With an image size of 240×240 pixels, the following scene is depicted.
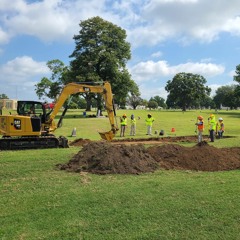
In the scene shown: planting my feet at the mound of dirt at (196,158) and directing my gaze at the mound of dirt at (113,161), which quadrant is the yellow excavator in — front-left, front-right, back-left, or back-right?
front-right

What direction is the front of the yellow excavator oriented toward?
to the viewer's right

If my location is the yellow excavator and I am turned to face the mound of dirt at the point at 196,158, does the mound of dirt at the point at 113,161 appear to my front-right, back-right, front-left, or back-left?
front-right

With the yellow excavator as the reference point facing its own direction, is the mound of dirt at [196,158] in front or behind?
in front

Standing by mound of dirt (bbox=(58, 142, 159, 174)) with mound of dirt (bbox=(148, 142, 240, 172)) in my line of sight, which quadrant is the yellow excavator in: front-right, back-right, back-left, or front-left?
back-left

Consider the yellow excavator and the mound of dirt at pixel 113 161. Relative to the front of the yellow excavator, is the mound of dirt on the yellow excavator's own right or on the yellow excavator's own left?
on the yellow excavator's own right

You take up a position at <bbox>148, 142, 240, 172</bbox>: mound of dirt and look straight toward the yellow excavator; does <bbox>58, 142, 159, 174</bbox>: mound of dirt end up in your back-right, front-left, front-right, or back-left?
front-left

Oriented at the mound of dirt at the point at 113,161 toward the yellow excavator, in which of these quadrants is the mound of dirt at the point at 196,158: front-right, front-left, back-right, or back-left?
back-right
